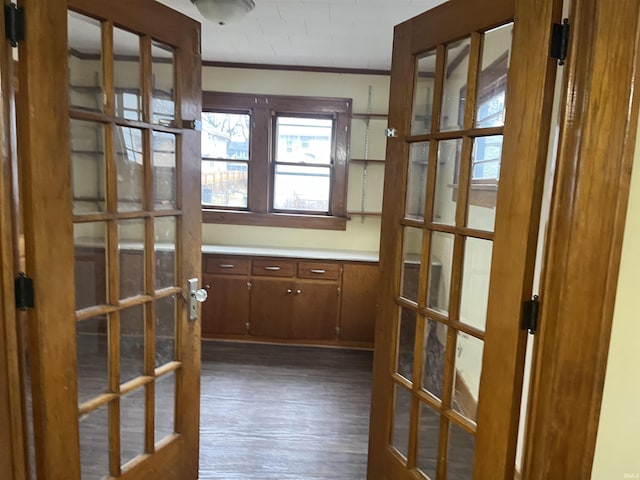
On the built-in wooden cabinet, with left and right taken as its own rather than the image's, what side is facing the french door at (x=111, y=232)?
front

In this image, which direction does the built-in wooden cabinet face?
toward the camera

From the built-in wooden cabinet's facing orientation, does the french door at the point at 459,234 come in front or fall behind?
in front

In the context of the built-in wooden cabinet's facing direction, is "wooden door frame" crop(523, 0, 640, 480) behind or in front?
in front

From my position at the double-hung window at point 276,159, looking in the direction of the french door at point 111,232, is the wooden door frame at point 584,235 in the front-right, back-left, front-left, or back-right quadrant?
front-left
